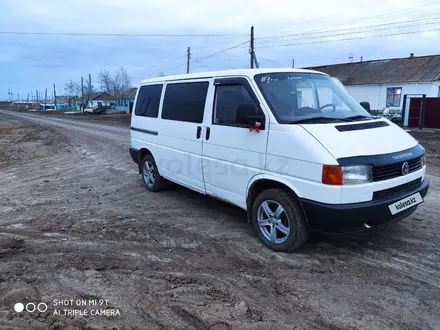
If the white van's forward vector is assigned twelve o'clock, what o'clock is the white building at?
The white building is roughly at 8 o'clock from the white van.

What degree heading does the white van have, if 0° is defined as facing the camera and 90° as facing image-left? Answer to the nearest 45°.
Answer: approximately 315°
